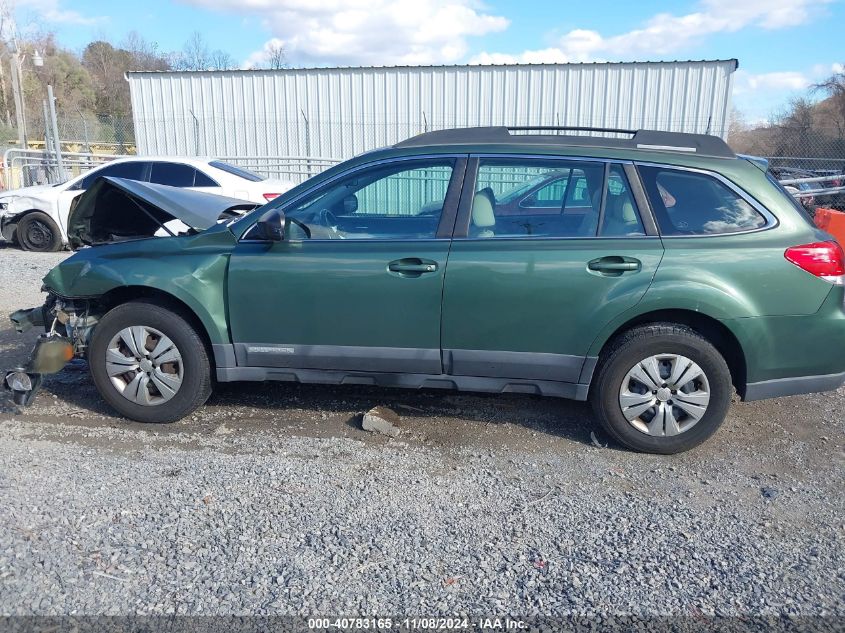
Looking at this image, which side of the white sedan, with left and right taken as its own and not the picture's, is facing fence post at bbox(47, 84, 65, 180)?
right

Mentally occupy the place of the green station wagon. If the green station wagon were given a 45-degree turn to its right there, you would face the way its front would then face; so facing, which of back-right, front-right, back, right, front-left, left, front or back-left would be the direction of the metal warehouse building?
front-right

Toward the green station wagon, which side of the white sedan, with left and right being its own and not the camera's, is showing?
left

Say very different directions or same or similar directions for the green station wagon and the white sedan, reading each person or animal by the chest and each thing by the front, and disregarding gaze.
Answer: same or similar directions

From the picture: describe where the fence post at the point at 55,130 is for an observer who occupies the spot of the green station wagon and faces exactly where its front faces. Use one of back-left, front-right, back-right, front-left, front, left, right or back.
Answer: front-right

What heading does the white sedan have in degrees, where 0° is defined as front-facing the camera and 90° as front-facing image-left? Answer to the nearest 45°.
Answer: approximately 90°

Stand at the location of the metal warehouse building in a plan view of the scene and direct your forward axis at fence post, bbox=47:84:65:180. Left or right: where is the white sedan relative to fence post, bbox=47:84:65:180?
left

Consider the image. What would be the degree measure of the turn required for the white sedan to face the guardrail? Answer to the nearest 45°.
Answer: approximately 90° to its right

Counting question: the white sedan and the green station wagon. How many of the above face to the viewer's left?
2

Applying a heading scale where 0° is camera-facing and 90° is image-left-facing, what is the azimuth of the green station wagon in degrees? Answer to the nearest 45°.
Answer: approximately 90°

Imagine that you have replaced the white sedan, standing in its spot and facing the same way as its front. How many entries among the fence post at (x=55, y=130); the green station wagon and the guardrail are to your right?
2

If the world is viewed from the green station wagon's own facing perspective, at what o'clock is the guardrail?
The guardrail is roughly at 2 o'clock from the green station wagon.
